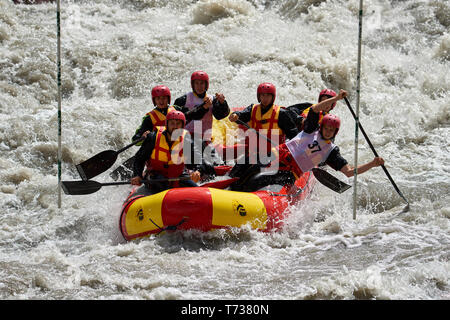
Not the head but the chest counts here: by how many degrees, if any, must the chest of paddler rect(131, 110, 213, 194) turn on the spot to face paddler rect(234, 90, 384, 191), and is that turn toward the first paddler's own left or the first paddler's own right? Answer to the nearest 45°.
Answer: approximately 90° to the first paddler's own left

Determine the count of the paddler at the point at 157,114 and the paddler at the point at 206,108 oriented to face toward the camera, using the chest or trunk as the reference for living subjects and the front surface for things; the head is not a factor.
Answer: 2

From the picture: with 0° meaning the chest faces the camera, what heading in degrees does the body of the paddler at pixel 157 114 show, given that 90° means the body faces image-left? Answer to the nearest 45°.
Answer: approximately 0°

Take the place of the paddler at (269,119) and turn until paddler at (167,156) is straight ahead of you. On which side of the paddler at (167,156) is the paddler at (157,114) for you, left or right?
right

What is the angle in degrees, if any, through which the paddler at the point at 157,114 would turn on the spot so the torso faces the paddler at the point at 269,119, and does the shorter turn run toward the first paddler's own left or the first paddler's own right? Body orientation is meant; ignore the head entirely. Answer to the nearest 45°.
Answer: approximately 90° to the first paddler's own left
